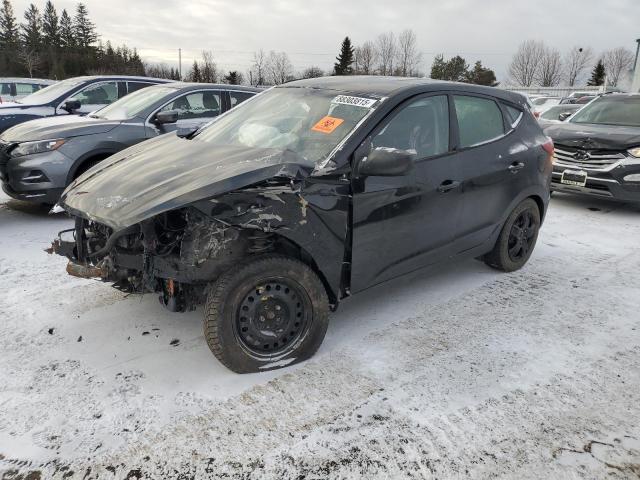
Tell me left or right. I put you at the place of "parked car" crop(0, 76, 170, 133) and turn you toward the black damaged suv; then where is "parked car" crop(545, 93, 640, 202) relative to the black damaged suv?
left

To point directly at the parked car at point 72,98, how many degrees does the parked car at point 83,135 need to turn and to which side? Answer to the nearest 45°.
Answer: approximately 135° to its right

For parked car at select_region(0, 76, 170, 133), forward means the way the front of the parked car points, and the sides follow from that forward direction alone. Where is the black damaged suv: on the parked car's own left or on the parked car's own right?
on the parked car's own left

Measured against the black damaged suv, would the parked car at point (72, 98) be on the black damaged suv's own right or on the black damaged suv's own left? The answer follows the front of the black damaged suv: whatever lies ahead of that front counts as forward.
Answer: on the black damaged suv's own right

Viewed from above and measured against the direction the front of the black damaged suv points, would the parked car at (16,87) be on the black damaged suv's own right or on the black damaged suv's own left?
on the black damaged suv's own right

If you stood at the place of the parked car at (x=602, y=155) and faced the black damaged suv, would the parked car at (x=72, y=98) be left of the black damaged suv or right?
right

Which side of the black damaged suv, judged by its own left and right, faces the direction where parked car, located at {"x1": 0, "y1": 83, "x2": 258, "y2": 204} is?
right

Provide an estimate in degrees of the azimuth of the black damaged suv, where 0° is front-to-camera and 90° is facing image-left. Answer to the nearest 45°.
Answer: approximately 45°

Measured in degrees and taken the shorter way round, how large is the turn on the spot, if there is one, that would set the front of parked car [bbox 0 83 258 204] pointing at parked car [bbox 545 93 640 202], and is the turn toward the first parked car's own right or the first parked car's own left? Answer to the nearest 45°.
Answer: approximately 135° to the first parked car's own left

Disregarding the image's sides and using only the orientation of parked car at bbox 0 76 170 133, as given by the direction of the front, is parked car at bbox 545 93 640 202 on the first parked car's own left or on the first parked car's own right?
on the first parked car's own left
